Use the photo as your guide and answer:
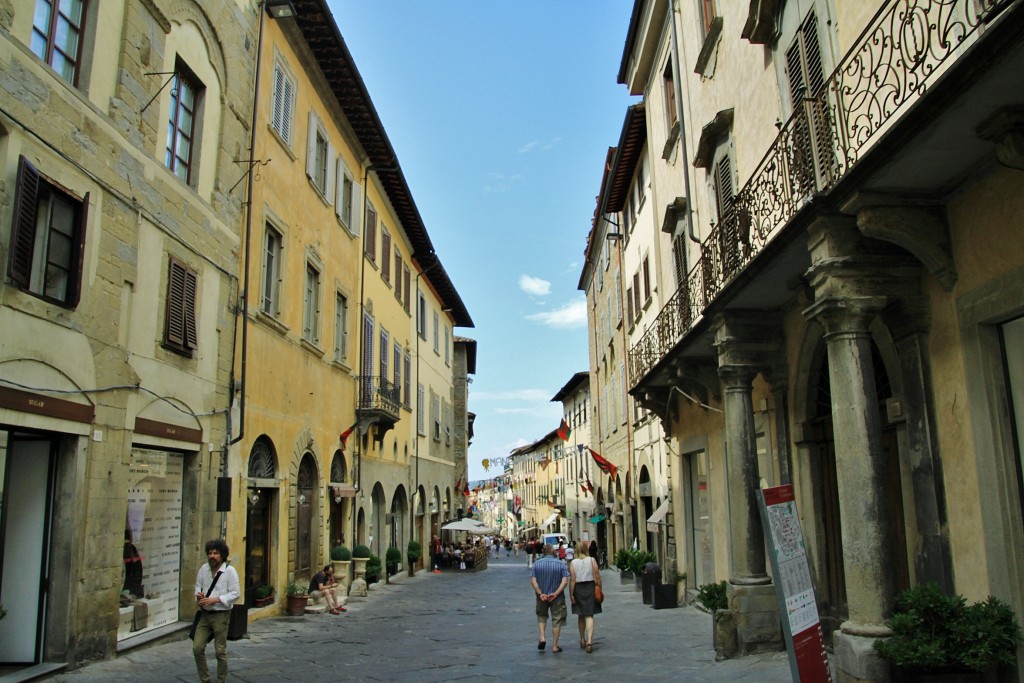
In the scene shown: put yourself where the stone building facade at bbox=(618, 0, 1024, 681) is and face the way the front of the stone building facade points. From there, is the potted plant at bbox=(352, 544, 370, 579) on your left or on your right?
on your right

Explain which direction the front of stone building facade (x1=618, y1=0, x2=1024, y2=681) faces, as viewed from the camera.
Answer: facing the viewer and to the left of the viewer

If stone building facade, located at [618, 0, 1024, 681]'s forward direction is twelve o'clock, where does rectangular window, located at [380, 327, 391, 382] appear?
The rectangular window is roughly at 3 o'clock from the stone building facade.

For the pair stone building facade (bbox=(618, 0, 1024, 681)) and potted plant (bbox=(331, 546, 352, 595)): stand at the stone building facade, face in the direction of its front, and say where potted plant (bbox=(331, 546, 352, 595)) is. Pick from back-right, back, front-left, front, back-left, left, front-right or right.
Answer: right

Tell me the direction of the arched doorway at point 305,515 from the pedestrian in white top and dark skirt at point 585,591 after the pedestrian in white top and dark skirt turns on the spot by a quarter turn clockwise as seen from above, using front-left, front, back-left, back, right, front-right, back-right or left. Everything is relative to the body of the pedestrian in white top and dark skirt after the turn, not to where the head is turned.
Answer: back-left

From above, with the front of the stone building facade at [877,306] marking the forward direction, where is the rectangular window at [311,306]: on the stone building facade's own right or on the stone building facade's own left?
on the stone building facade's own right

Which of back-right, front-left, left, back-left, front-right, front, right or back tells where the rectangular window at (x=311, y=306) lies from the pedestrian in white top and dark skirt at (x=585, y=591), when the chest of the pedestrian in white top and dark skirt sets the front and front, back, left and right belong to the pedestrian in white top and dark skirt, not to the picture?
front-left

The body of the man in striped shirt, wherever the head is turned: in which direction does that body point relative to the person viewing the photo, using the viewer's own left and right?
facing away from the viewer

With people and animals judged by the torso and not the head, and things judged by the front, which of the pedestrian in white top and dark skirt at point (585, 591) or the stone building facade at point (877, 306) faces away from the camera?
the pedestrian in white top and dark skirt

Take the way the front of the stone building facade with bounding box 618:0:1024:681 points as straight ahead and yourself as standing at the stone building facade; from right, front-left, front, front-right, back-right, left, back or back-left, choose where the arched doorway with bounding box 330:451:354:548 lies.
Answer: right

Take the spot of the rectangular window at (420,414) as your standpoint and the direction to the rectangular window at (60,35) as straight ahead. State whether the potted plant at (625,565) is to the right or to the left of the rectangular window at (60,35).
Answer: left

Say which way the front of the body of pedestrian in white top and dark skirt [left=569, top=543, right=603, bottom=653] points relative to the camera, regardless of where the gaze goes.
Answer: away from the camera

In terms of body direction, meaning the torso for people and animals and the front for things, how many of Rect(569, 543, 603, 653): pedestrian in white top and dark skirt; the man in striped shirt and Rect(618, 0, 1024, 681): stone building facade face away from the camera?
2

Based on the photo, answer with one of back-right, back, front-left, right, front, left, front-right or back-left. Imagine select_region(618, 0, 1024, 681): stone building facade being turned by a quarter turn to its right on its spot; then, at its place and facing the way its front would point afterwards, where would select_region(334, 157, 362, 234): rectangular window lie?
front

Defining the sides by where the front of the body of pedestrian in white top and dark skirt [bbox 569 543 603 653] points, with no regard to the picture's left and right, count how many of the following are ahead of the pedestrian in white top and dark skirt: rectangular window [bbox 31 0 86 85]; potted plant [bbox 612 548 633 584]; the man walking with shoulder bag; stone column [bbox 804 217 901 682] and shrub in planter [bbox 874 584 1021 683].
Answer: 1
